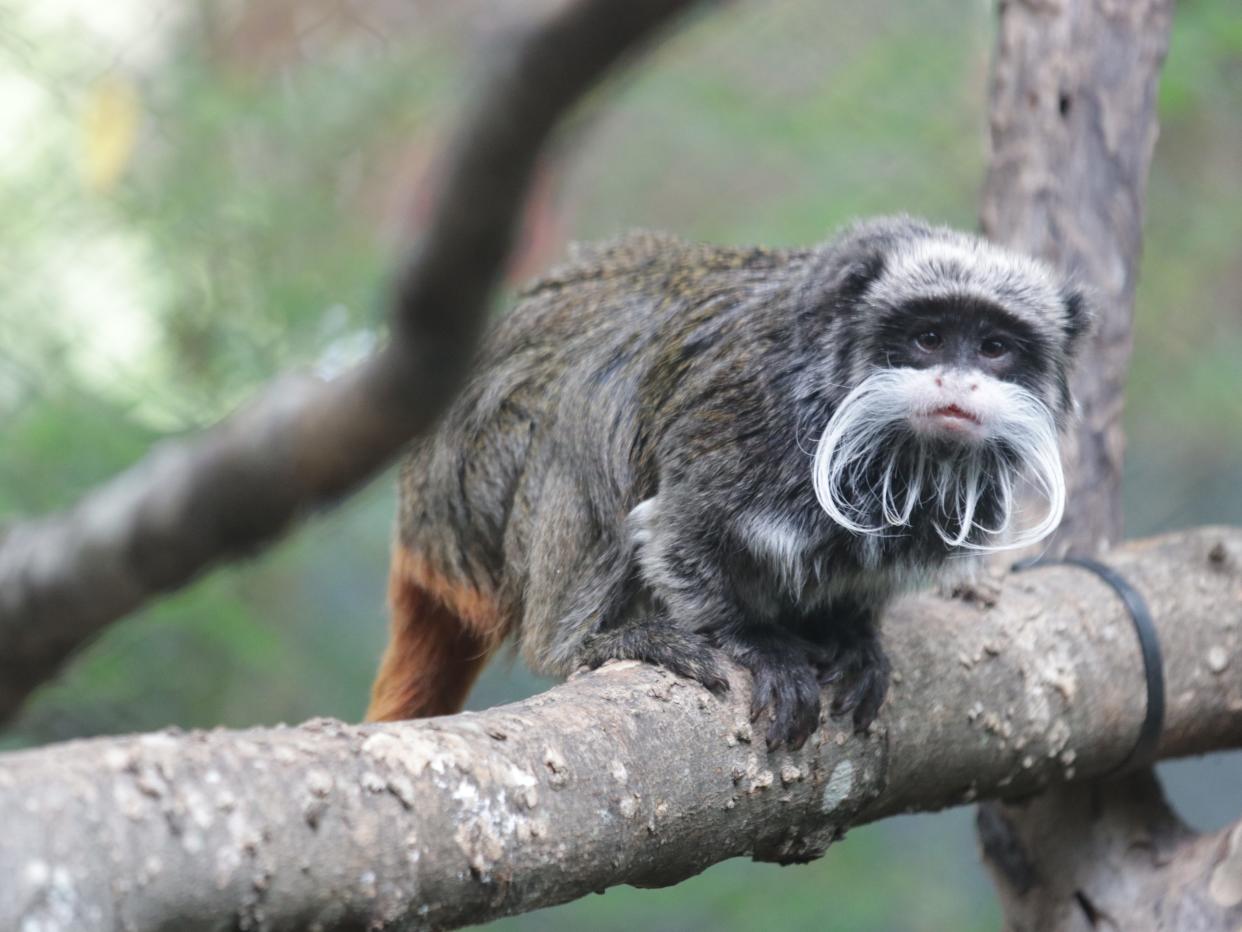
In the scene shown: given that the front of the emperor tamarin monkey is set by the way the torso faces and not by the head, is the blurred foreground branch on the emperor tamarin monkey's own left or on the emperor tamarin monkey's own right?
on the emperor tamarin monkey's own right

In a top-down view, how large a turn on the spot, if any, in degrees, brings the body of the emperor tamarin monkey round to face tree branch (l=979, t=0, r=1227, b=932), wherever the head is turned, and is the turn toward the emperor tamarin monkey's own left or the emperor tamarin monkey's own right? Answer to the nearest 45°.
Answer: approximately 90° to the emperor tamarin monkey's own left

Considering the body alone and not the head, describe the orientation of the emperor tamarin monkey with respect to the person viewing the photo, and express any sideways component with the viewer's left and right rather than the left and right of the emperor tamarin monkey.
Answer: facing the viewer and to the right of the viewer
